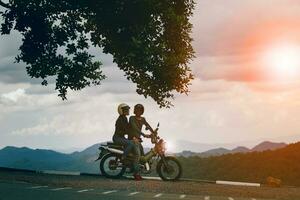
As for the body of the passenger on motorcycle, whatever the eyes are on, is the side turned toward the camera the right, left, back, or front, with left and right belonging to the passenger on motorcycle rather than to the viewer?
right

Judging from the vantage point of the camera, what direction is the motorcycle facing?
facing to the right of the viewer
